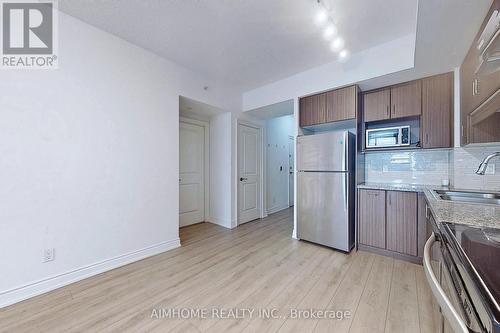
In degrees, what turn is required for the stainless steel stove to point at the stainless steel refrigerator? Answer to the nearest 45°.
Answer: approximately 45° to its right

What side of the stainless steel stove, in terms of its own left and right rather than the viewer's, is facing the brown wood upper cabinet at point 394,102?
right

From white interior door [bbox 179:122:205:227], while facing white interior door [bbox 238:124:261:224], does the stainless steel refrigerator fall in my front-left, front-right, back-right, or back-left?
front-right

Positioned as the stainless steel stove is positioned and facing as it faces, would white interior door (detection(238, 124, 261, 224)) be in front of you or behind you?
in front

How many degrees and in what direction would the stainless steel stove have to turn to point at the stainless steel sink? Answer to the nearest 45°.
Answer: approximately 90° to its right

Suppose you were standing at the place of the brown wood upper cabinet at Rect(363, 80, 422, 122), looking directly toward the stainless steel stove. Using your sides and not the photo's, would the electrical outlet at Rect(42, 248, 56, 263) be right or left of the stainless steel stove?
right

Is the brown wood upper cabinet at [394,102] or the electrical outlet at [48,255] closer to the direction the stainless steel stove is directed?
the electrical outlet

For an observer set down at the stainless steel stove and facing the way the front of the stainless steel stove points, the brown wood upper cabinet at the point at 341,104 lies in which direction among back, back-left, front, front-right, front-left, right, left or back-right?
front-right

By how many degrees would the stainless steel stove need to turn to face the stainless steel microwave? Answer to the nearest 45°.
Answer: approximately 90° to its right

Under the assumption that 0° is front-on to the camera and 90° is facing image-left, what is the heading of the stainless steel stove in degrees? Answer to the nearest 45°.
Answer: approximately 90°

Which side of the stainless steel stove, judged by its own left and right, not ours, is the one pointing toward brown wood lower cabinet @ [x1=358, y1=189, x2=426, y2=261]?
right

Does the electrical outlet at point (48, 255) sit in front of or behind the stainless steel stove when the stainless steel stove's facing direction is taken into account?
in front
